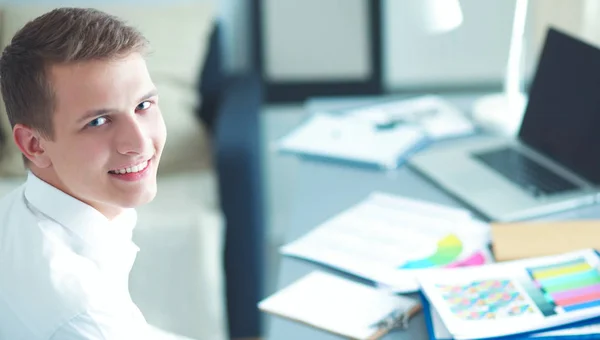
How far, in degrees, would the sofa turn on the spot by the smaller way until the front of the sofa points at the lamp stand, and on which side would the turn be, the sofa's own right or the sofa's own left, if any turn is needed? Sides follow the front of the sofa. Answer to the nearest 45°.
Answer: approximately 45° to the sofa's own left

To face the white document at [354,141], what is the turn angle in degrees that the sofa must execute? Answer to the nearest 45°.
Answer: approximately 45° to its left

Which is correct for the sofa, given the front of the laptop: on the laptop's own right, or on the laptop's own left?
on the laptop's own right

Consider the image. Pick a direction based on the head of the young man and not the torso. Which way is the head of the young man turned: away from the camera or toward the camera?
toward the camera

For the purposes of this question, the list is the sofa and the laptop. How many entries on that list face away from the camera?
0

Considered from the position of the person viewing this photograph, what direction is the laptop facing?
facing the viewer and to the left of the viewer

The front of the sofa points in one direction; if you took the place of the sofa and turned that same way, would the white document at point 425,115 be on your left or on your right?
on your left

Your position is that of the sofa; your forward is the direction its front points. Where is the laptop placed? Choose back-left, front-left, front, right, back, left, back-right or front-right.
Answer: front-left

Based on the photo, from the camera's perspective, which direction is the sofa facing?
toward the camera

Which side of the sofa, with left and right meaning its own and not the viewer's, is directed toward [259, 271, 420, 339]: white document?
front

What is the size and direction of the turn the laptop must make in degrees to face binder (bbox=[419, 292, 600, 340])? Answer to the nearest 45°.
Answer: approximately 45° to its left

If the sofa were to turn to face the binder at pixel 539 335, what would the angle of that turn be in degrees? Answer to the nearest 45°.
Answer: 0° — it already faces it
